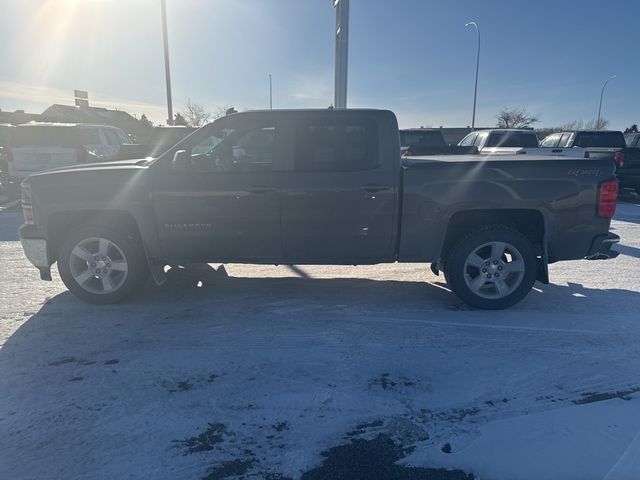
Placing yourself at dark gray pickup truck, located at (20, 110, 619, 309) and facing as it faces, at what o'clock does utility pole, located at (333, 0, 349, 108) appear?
The utility pole is roughly at 3 o'clock from the dark gray pickup truck.

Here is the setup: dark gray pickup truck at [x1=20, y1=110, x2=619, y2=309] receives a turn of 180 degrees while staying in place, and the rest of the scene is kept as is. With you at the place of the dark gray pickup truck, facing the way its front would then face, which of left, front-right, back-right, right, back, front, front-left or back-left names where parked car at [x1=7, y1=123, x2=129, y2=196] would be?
back-left

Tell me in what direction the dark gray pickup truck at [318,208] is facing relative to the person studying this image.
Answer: facing to the left of the viewer

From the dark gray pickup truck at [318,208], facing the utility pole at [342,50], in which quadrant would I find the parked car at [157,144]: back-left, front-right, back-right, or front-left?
front-left

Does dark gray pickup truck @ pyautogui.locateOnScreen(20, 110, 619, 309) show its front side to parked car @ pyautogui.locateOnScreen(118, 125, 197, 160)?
no

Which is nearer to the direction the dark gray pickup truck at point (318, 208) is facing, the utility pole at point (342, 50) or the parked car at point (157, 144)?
the parked car
